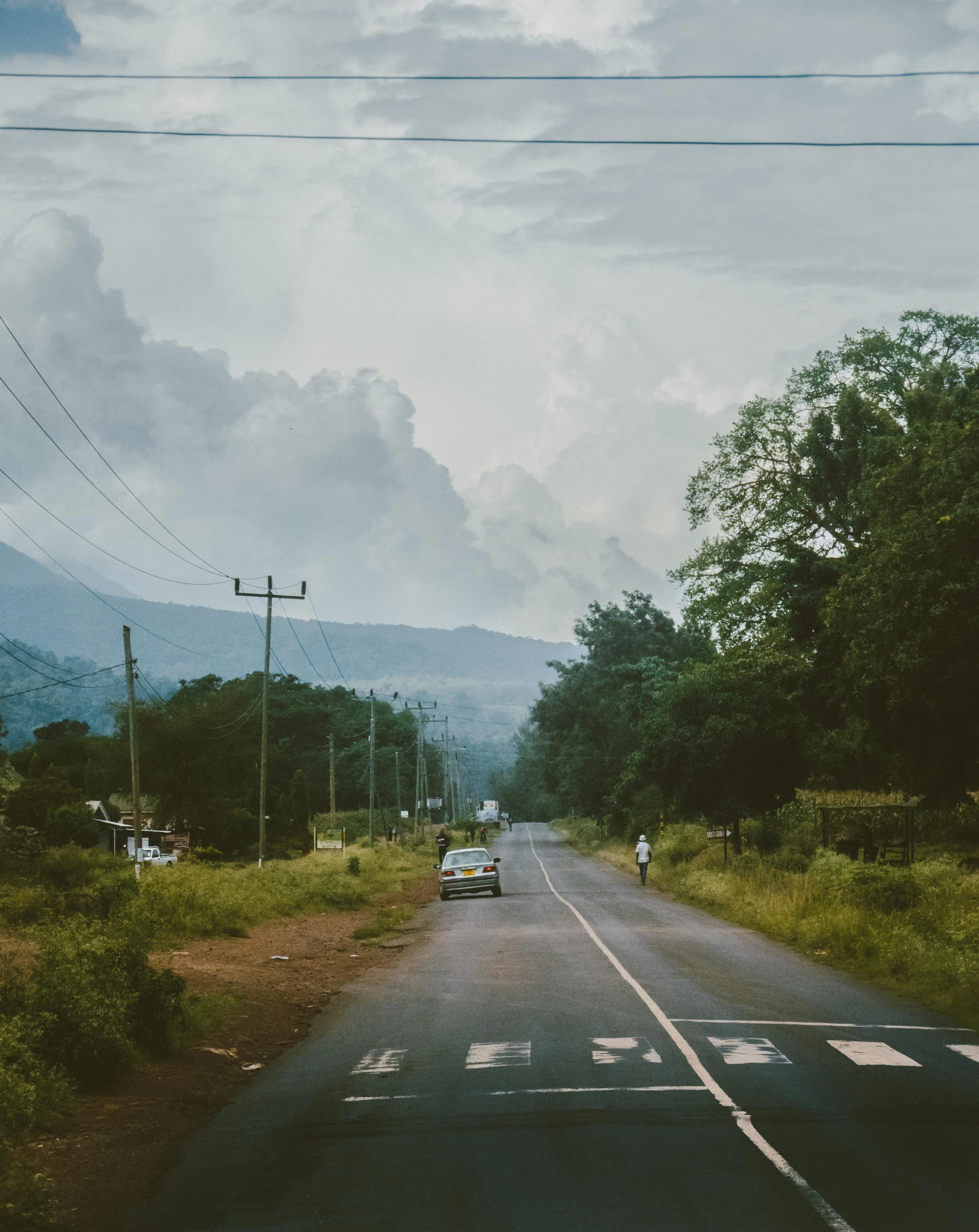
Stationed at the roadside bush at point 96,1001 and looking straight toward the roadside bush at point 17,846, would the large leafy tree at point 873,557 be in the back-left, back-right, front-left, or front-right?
front-right

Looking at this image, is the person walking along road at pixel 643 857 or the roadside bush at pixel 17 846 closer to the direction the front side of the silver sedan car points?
the person walking along road

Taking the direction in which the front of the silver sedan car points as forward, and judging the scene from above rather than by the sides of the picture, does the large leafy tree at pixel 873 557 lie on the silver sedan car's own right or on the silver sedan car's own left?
on the silver sedan car's own right

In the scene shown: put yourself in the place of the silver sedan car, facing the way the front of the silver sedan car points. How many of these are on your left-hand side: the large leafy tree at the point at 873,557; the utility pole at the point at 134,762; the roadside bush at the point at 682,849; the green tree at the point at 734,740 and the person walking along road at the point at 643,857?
1

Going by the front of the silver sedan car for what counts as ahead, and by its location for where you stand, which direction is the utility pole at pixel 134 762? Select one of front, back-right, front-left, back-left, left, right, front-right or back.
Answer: left

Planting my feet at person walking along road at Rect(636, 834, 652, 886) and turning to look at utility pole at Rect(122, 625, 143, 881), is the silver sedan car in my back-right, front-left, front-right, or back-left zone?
front-left

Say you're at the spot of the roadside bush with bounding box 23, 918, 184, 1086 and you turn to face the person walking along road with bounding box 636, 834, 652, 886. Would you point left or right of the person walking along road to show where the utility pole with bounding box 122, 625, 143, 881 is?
left

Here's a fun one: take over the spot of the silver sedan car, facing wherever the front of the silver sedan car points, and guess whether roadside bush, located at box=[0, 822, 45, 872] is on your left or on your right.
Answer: on your left

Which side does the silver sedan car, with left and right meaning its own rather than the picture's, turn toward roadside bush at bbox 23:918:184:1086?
back

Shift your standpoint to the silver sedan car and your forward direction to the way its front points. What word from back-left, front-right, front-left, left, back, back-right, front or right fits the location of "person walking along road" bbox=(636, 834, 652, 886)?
front-right

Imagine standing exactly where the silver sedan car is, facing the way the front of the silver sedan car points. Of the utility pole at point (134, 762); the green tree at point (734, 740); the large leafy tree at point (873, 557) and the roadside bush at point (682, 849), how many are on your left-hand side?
1

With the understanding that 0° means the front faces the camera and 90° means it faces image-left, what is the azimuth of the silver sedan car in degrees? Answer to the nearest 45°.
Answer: approximately 180°
